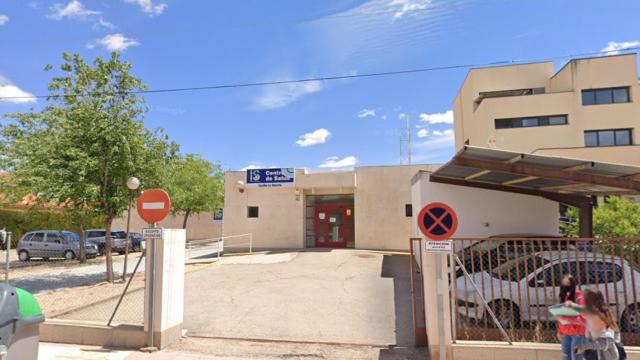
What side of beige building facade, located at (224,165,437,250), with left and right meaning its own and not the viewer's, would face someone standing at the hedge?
right

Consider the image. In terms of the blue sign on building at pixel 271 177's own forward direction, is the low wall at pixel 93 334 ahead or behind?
ahead

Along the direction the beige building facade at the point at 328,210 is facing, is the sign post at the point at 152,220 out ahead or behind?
ahead
